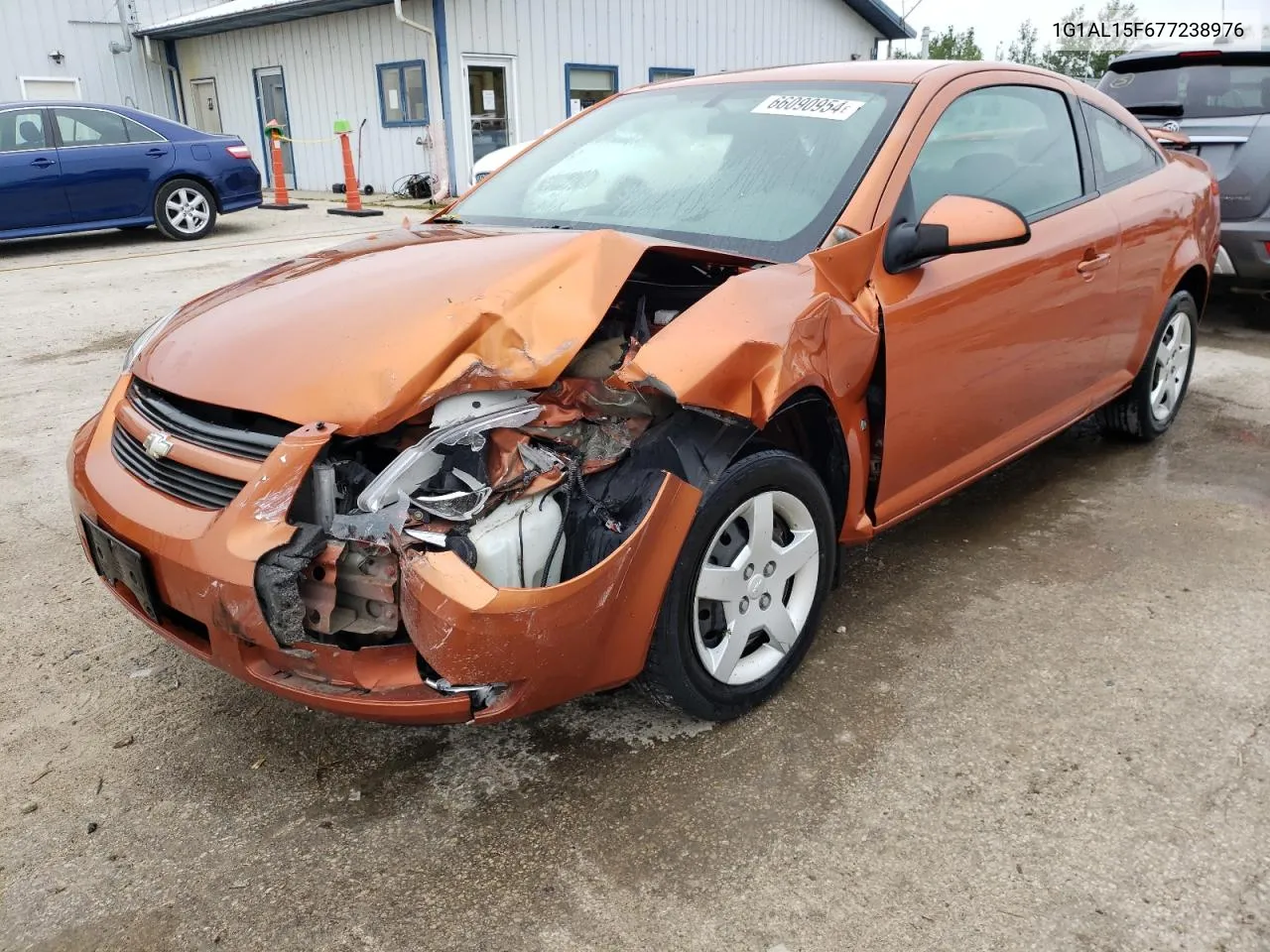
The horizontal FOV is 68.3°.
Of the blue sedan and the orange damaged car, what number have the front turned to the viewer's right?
0

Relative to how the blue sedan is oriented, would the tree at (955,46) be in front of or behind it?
behind

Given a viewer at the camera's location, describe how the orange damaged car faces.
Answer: facing the viewer and to the left of the viewer

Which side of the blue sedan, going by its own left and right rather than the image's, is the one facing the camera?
left

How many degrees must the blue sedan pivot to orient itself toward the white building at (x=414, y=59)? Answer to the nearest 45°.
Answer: approximately 135° to its right

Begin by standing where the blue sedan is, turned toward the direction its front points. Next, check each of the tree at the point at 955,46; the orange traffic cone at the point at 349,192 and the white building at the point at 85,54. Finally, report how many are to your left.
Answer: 0

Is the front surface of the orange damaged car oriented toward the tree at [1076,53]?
no

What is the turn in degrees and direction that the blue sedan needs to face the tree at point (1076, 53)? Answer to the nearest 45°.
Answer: approximately 135° to its right

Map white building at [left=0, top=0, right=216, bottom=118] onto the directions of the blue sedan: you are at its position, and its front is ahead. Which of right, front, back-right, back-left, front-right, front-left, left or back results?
right

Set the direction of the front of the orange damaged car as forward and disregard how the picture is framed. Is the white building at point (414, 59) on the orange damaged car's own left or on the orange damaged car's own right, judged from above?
on the orange damaged car's own right

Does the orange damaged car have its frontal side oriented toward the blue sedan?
no

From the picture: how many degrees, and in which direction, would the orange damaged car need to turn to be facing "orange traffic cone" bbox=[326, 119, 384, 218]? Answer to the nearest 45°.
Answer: approximately 135° to its right
